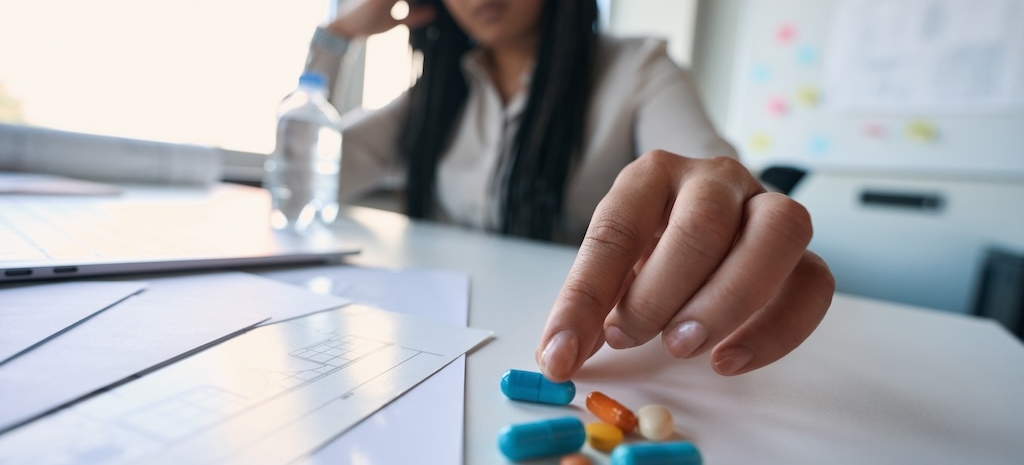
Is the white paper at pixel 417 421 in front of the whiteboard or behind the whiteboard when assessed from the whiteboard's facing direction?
in front

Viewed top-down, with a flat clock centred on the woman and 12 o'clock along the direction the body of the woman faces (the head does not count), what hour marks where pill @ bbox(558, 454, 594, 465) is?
The pill is roughly at 12 o'clock from the woman.

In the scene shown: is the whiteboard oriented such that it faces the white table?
yes

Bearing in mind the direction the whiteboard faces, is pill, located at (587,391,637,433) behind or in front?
in front

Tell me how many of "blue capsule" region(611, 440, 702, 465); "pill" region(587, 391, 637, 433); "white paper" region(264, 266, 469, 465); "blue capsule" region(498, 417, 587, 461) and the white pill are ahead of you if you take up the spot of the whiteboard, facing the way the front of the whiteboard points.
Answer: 5

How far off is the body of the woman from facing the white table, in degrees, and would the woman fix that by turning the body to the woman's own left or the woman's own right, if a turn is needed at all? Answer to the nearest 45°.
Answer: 0° — they already face it

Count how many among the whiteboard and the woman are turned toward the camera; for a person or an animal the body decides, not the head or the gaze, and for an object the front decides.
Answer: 2

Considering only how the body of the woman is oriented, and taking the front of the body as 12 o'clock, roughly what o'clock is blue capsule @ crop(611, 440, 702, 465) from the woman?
The blue capsule is roughly at 12 o'clock from the woman.

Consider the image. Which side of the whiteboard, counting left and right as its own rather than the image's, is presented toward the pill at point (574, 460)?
front

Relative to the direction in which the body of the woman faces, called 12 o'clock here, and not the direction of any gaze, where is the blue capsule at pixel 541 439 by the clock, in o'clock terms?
The blue capsule is roughly at 12 o'clock from the woman.

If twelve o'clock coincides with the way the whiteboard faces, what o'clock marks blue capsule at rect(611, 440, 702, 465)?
The blue capsule is roughly at 12 o'clock from the whiteboard.
